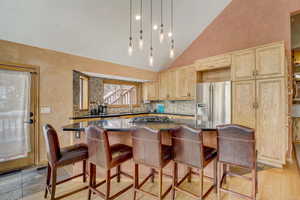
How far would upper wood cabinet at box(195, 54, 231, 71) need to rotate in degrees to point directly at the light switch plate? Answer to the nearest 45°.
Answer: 0° — it already faces it

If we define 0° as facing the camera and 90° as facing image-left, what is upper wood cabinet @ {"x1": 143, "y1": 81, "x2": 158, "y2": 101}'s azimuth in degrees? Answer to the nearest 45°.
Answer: approximately 315°

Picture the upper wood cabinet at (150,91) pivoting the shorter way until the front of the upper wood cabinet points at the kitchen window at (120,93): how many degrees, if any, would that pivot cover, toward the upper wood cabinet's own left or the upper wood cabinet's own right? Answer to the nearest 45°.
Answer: approximately 135° to the upper wood cabinet's own right

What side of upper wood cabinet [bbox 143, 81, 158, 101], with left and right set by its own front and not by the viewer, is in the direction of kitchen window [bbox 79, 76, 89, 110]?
right

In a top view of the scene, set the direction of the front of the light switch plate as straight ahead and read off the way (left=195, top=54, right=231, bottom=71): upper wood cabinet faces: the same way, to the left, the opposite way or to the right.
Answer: to the right
